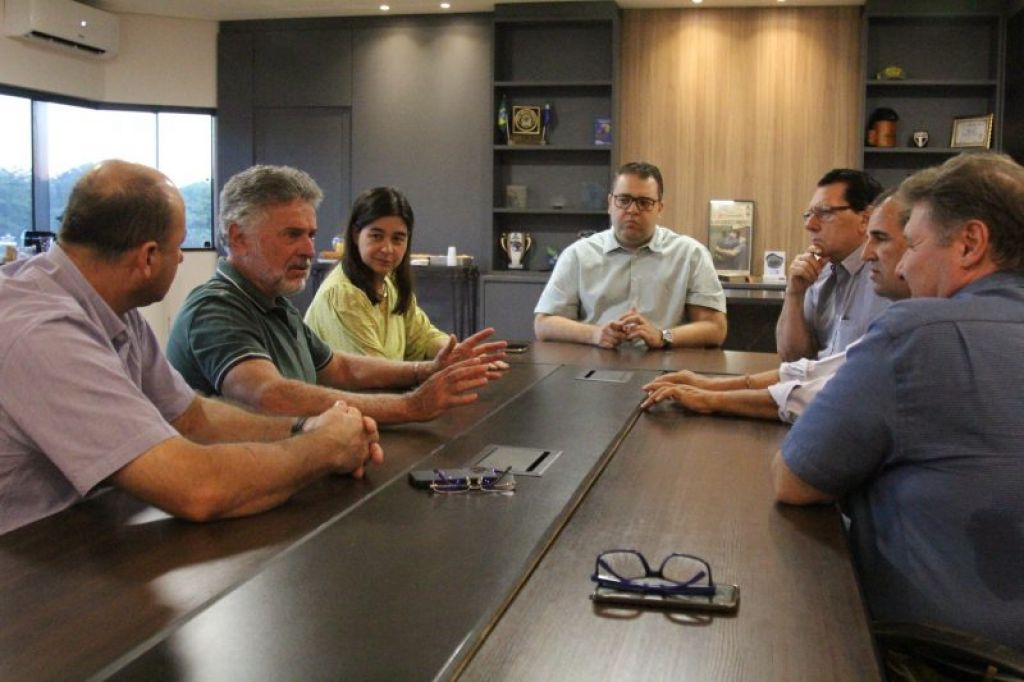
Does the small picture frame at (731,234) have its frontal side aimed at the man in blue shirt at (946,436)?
yes

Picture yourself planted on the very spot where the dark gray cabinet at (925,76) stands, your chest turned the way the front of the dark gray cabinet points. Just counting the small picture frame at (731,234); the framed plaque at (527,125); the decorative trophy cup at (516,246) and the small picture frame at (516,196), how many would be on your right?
4

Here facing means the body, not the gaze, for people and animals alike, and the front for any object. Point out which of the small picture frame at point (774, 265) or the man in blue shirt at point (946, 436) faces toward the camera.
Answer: the small picture frame

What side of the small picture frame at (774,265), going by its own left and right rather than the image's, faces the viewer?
front

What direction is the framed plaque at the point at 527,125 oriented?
toward the camera

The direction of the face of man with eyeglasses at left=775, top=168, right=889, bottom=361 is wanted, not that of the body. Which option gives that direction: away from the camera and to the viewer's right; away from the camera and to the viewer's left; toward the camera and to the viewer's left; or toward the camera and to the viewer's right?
toward the camera and to the viewer's left

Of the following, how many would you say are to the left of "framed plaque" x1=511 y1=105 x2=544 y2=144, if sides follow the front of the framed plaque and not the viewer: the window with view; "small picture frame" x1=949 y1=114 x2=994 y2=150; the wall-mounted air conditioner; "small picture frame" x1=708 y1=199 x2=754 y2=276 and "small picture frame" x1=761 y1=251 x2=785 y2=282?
3

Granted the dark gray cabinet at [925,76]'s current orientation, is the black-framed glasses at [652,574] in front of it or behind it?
in front

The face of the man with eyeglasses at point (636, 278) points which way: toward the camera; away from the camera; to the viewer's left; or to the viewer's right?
toward the camera

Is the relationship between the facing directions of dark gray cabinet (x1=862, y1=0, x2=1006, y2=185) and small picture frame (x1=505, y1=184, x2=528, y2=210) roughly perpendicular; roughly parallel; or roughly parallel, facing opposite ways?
roughly parallel

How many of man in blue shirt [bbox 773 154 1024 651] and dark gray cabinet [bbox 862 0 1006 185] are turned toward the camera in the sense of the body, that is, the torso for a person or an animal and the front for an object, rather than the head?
1

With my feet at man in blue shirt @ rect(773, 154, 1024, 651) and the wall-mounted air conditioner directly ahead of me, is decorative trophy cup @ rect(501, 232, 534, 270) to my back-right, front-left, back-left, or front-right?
front-right

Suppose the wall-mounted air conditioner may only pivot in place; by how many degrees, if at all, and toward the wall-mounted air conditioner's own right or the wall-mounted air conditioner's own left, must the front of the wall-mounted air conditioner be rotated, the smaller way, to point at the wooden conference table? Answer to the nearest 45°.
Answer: approximately 45° to the wall-mounted air conditioner's own right

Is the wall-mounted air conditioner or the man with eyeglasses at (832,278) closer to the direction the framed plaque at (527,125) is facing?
the man with eyeglasses

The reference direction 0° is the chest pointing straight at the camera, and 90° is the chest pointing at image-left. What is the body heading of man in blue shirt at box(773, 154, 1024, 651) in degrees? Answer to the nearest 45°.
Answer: approximately 135°

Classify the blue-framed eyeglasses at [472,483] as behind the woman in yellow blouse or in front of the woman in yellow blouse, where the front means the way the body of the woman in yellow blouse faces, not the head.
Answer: in front

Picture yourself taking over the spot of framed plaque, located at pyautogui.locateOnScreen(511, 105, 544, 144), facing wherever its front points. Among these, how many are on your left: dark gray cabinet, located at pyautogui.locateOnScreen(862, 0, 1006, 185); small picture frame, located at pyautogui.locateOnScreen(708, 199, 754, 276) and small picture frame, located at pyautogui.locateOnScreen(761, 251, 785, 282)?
3

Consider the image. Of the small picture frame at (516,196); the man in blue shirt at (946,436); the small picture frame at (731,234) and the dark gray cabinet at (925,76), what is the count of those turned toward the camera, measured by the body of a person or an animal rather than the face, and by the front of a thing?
3

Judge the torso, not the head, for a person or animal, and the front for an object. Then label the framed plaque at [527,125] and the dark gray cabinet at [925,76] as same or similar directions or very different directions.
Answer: same or similar directions
